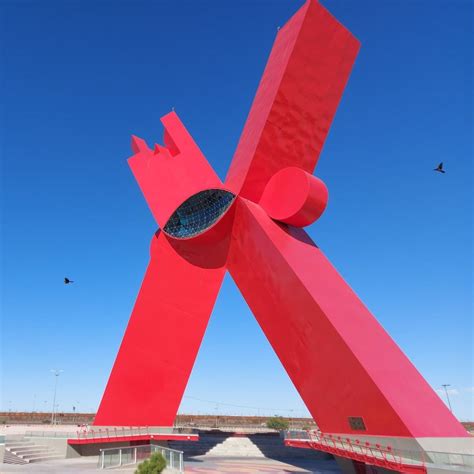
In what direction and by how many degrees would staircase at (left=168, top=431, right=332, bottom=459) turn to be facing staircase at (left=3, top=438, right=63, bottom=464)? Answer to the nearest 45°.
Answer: approximately 45° to its right

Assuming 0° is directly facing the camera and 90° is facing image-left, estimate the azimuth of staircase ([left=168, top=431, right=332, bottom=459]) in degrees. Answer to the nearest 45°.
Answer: approximately 0°

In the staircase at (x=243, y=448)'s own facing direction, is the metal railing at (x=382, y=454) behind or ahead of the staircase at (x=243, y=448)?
ahead

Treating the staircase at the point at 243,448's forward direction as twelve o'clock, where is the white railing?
The white railing is roughly at 1 o'clock from the staircase.
